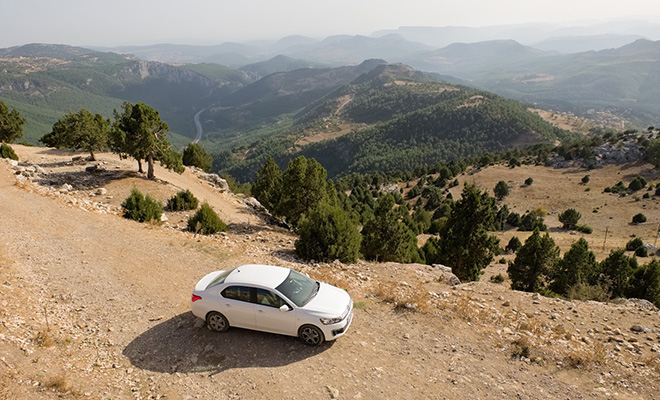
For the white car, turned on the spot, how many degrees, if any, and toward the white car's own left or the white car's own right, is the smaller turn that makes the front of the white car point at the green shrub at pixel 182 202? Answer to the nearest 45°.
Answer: approximately 135° to the white car's own left

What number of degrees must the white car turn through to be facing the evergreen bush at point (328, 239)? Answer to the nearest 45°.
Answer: approximately 135° to its left

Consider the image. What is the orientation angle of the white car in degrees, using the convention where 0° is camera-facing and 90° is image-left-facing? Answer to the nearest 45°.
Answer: approximately 315°

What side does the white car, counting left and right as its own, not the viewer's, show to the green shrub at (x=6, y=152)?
back

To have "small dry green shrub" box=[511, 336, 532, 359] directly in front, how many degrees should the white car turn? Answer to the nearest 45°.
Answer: approximately 45° to its left

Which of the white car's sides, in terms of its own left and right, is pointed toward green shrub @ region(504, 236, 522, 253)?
left

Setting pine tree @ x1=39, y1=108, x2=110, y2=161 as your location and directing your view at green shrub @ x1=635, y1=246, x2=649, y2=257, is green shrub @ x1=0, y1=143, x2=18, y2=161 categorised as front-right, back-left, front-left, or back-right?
back-right

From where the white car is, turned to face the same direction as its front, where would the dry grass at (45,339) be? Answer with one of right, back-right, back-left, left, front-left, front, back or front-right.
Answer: back-right
